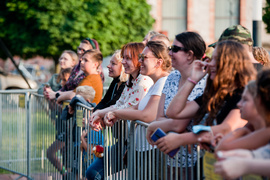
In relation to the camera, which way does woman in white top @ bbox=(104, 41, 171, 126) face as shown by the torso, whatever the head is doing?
to the viewer's left

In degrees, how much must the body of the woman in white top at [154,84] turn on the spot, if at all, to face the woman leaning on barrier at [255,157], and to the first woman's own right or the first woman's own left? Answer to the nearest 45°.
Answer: approximately 90° to the first woman's own left

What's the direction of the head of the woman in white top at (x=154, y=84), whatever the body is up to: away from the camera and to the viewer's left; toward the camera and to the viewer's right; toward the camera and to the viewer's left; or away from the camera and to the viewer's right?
toward the camera and to the viewer's left

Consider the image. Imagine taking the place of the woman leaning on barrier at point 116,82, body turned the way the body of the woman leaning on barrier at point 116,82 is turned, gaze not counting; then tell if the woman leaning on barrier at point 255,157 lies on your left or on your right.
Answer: on your left

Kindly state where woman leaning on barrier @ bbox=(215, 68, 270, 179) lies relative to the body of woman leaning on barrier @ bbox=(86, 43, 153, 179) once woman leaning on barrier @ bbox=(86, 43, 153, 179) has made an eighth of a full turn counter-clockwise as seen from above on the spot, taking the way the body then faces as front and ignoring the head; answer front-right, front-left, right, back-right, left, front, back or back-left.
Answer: front-left

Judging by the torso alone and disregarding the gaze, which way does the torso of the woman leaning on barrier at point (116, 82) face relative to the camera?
to the viewer's left

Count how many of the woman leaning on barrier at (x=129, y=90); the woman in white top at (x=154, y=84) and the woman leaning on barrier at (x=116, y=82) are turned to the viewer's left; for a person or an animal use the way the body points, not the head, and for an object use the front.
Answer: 3

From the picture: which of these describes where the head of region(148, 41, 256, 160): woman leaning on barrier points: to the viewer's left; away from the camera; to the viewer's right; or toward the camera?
to the viewer's left

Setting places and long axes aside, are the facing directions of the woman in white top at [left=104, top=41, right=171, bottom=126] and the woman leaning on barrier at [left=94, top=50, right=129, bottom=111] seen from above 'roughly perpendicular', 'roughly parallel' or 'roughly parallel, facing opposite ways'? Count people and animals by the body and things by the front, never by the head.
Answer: roughly parallel

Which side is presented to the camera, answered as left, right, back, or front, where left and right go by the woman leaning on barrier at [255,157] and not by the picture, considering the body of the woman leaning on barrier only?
left

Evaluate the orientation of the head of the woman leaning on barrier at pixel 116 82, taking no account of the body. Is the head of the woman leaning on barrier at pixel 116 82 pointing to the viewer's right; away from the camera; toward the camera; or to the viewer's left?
to the viewer's left

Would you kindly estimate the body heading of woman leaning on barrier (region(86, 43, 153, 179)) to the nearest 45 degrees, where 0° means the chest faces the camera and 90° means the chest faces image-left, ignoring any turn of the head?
approximately 90°

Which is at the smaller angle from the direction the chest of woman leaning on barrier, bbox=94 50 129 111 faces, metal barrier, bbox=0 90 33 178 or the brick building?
the metal barrier

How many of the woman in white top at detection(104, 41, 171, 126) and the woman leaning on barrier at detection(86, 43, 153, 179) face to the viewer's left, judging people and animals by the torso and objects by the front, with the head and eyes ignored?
2
